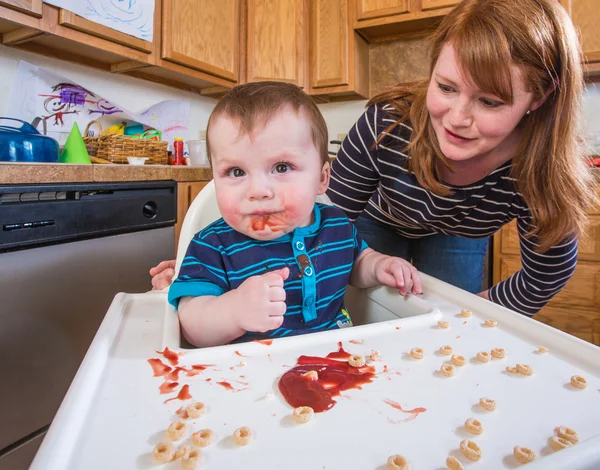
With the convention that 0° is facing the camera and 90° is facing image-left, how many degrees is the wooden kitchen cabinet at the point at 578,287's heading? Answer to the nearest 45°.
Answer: approximately 45°

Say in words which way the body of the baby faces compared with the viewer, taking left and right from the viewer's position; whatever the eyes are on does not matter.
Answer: facing the viewer

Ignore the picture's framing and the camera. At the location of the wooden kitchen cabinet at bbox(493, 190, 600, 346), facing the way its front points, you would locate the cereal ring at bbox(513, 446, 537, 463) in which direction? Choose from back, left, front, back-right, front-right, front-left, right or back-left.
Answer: front-left

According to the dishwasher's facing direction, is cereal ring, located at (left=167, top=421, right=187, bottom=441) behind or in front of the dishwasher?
in front

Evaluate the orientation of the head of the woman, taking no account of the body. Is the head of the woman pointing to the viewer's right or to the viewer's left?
to the viewer's left

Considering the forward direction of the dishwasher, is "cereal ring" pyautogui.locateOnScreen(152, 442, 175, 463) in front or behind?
in front

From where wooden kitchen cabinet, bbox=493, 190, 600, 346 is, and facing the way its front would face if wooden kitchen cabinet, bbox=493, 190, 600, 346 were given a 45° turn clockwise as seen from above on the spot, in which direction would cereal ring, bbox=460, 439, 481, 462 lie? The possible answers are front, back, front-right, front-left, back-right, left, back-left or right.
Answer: left

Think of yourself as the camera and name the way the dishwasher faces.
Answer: facing the viewer and to the right of the viewer

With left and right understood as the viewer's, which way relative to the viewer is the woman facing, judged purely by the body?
facing the viewer and to the left of the viewer

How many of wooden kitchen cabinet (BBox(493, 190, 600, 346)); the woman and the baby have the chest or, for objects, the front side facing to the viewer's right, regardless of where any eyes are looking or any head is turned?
0
